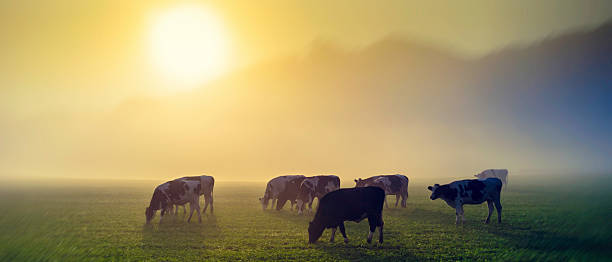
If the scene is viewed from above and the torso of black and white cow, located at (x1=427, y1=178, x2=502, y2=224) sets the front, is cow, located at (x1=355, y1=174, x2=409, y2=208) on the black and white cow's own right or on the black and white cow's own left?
on the black and white cow's own right

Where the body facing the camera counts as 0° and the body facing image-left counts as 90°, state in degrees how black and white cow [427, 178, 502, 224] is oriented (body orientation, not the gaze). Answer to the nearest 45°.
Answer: approximately 90°

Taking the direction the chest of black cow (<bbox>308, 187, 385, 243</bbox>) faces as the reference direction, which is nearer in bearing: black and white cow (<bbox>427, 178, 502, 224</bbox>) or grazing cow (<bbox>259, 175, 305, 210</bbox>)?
the grazing cow

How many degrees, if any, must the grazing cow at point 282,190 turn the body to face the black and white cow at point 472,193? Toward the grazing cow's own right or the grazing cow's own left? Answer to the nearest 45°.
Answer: approximately 135° to the grazing cow's own left

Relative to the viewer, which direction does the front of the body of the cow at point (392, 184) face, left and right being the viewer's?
facing to the left of the viewer

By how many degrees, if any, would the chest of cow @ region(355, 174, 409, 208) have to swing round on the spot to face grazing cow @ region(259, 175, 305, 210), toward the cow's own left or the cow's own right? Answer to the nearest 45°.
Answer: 0° — it already faces it

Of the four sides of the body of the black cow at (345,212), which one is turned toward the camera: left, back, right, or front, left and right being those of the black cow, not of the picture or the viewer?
left

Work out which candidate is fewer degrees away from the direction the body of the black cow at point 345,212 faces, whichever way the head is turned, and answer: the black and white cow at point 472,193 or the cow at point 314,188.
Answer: the cow

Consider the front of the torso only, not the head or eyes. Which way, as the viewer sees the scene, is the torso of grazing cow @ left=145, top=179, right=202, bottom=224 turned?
to the viewer's left
